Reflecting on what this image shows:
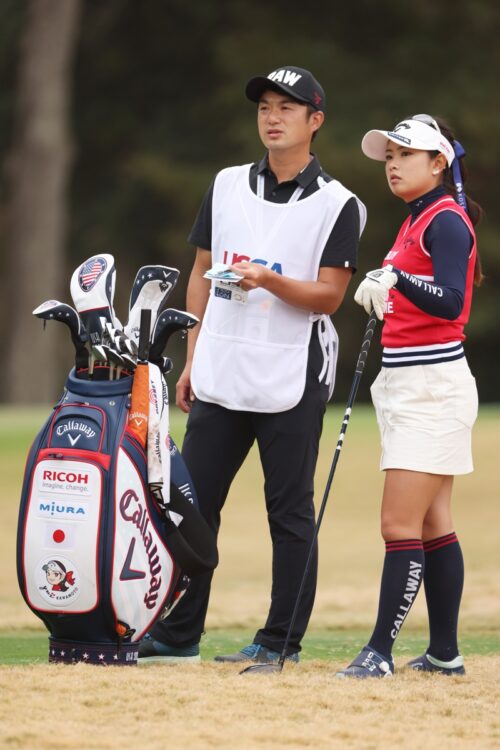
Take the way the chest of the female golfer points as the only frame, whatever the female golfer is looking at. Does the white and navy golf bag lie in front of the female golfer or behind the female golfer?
in front

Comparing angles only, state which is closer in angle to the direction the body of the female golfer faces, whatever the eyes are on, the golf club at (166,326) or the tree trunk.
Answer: the golf club

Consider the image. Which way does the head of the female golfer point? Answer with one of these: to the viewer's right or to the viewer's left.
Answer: to the viewer's left

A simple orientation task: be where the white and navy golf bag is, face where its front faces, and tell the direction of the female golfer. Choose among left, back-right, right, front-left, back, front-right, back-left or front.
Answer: back-left

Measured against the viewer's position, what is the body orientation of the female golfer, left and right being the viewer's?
facing the viewer and to the left of the viewer

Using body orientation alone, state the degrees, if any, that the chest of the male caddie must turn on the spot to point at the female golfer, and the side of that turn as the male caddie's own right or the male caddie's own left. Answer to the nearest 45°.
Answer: approximately 90° to the male caddie's own left

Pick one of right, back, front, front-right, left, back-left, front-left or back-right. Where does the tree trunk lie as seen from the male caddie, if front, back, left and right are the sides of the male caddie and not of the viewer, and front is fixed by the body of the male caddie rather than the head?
back-right

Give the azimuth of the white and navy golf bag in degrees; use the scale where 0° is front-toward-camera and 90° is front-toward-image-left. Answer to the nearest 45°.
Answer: approximately 45°

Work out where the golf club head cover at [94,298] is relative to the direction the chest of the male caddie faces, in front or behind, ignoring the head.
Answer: in front
